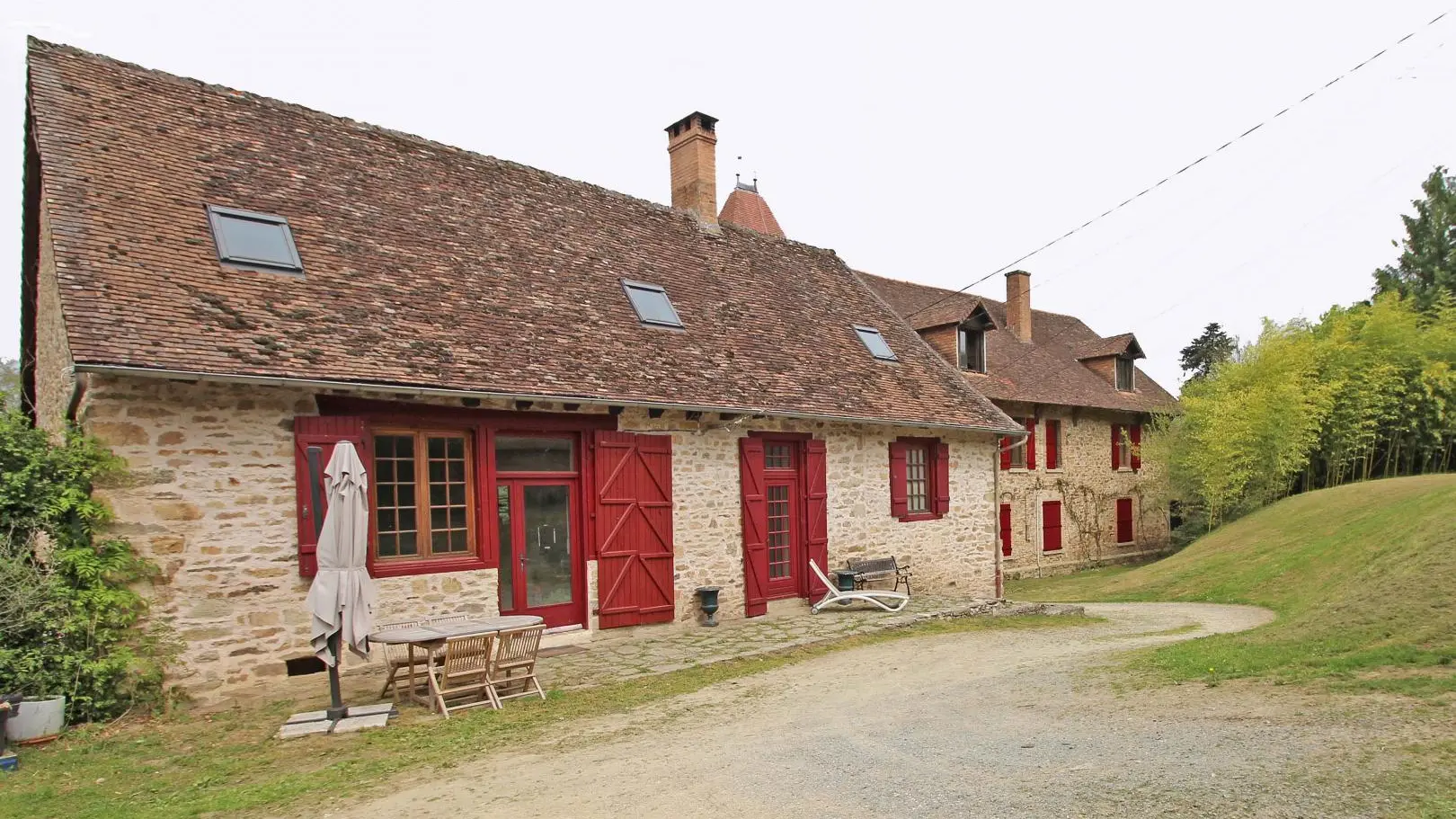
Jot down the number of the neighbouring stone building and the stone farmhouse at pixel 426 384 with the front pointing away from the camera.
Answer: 0

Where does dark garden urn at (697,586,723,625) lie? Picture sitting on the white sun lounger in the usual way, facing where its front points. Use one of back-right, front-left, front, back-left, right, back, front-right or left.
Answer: back-right

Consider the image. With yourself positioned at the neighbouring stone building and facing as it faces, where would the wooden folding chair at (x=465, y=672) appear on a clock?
The wooden folding chair is roughly at 2 o'clock from the neighbouring stone building.

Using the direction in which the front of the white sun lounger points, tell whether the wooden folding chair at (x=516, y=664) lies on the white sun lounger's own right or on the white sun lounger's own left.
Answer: on the white sun lounger's own right

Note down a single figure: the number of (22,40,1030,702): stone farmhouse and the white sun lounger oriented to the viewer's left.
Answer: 0

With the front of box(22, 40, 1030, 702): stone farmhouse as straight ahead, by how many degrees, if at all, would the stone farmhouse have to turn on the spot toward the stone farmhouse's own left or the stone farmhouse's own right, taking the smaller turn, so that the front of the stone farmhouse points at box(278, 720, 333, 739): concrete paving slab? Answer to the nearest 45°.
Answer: approximately 45° to the stone farmhouse's own right

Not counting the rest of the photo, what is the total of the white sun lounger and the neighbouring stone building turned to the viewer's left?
0

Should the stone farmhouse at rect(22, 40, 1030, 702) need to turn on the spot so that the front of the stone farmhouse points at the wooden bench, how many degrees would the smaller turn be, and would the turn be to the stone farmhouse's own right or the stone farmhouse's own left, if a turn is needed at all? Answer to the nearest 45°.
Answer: approximately 90° to the stone farmhouse's own left

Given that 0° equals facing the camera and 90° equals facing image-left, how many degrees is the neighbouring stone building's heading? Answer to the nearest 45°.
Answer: approximately 315°

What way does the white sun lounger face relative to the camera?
to the viewer's right

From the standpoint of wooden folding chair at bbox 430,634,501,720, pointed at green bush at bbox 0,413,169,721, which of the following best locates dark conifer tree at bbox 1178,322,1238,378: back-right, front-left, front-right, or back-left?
back-right

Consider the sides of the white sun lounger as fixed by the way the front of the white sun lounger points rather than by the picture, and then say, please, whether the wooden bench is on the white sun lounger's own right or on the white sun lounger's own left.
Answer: on the white sun lounger's own left

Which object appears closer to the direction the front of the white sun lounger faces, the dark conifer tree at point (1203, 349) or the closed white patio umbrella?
the dark conifer tree
